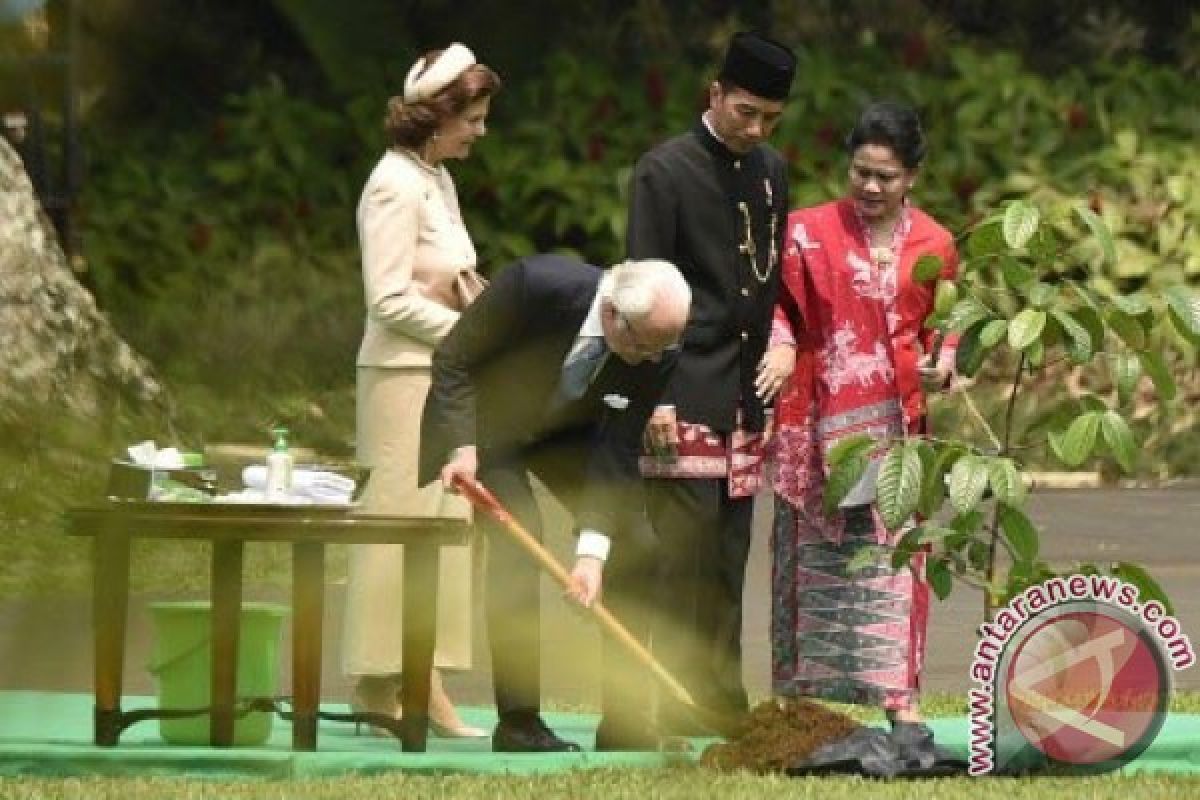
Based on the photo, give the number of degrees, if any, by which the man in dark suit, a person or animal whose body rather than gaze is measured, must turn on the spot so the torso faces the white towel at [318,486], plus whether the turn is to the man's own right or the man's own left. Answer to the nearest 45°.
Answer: approximately 180°

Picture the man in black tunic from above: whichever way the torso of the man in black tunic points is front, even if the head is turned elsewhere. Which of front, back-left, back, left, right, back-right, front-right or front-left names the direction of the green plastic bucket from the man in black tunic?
back-right

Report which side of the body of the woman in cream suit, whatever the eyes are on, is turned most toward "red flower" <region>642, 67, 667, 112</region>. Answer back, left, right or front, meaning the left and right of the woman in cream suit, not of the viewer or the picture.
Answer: left

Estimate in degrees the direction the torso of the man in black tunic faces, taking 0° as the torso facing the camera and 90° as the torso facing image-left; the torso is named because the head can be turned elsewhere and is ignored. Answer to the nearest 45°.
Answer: approximately 315°

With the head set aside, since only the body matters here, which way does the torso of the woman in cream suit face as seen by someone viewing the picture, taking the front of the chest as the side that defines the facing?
to the viewer's right

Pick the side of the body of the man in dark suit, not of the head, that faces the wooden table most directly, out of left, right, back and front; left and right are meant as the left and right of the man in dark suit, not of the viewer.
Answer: back

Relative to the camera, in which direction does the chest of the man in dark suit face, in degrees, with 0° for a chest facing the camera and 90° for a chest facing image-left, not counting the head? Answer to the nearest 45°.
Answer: approximately 315°

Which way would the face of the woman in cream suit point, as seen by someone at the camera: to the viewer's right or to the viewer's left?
to the viewer's right
